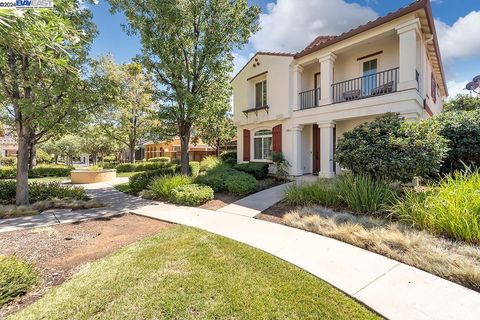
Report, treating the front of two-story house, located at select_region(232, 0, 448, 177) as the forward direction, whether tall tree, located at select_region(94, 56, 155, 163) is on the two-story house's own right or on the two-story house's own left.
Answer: on the two-story house's own right

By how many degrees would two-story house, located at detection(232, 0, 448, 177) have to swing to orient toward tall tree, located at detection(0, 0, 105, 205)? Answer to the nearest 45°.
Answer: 0° — it already faces it

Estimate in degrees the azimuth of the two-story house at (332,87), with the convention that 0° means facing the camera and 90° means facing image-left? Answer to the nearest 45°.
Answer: approximately 45°

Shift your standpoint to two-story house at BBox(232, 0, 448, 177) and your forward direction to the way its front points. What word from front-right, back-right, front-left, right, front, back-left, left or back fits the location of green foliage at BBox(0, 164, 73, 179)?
front-right

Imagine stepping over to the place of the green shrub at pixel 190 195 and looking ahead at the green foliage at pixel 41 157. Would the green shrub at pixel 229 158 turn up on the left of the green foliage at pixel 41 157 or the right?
right

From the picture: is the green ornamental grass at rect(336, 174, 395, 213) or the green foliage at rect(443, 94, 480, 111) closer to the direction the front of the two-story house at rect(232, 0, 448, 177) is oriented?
the green ornamental grass

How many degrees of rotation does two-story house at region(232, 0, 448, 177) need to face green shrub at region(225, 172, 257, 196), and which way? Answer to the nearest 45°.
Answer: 0° — it already faces it

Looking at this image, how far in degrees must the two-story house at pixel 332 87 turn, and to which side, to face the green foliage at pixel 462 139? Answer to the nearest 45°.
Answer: approximately 90° to its left

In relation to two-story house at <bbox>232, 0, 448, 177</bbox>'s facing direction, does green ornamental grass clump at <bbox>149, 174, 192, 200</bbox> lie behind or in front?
in front
